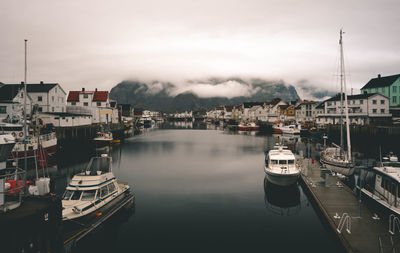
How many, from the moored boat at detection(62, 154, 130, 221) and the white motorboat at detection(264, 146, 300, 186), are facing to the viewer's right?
0

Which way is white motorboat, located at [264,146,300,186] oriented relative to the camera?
toward the camera

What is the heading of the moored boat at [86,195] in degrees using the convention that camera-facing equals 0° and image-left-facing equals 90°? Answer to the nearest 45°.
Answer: approximately 45°

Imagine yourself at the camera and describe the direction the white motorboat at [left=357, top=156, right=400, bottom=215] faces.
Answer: facing the viewer and to the right of the viewer

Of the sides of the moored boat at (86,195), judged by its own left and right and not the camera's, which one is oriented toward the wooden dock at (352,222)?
left

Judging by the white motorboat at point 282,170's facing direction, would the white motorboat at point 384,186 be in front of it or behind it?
in front

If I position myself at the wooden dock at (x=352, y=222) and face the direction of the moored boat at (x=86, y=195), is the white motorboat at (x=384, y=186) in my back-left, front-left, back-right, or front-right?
back-right

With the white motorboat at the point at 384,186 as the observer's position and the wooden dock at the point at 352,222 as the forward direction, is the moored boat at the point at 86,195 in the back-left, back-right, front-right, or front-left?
front-right

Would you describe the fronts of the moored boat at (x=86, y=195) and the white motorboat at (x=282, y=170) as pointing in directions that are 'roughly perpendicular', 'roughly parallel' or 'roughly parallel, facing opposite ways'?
roughly parallel

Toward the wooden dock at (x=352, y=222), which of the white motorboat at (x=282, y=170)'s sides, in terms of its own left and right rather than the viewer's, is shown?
front
